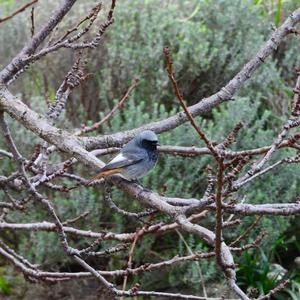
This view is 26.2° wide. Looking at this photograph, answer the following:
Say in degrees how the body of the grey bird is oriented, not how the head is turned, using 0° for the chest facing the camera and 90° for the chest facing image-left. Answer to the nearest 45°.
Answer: approximately 270°
